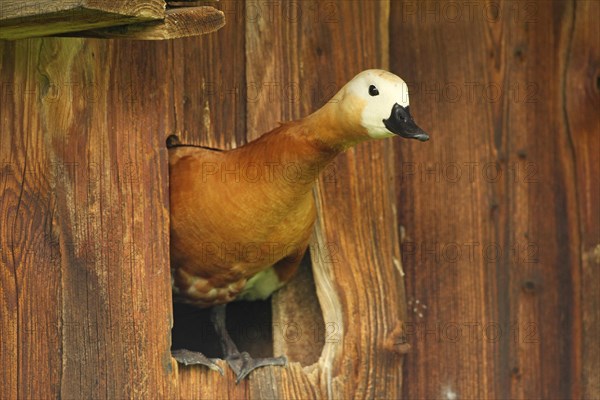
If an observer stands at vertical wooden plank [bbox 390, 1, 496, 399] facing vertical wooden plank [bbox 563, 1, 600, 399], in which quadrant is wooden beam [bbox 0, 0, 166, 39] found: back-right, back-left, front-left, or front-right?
back-right

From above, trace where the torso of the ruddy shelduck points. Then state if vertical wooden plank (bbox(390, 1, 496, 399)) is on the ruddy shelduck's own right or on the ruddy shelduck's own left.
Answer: on the ruddy shelduck's own left

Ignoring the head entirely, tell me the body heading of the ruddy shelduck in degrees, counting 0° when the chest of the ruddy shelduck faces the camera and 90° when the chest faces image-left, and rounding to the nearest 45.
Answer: approximately 315°

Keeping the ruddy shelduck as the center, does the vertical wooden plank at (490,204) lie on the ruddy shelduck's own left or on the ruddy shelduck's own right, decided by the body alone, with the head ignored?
on the ruddy shelduck's own left

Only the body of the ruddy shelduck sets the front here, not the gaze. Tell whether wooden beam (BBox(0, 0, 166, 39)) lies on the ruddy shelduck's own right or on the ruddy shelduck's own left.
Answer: on the ruddy shelduck's own right

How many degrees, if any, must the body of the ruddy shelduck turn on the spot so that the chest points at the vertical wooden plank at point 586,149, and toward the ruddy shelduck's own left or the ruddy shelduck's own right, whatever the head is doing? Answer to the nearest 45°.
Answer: approximately 45° to the ruddy shelduck's own left
